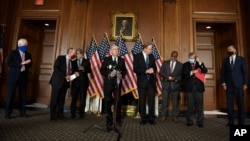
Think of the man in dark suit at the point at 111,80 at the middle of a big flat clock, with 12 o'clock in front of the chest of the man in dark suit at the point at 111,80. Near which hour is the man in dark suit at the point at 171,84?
the man in dark suit at the point at 171,84 is roughly at 8 o'clock from the man in dark suit at the point at 111,80.

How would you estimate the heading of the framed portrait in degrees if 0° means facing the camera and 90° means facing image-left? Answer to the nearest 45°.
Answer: approximately 0°

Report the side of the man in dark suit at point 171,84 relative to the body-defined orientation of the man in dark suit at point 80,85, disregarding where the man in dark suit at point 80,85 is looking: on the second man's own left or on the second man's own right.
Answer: on the second man's own left

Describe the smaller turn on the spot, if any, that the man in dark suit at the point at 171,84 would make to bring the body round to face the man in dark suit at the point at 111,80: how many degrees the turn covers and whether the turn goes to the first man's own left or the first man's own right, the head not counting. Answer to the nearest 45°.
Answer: approximately 45° to the first man's own right

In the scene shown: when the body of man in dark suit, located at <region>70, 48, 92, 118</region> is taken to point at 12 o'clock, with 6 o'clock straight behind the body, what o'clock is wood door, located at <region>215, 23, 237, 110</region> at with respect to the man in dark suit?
The wood door is roughly at 9 o'clock from the man in dark suit.

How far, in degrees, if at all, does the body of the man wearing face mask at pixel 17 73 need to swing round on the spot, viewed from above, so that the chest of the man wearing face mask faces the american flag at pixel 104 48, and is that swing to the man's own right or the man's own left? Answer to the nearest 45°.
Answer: approximately 45° to the man's own left

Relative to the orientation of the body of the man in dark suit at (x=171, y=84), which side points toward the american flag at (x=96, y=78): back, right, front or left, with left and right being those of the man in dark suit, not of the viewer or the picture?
right

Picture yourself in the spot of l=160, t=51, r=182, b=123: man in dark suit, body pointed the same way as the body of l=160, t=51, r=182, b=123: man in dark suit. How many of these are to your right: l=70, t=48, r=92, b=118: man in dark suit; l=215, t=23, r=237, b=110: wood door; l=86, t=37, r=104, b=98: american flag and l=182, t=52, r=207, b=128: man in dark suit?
2

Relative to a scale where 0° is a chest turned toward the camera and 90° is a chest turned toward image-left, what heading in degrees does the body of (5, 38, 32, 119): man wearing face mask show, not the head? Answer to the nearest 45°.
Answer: approximately 315°
